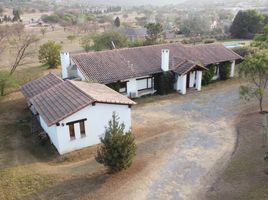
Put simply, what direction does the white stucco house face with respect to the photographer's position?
facing the viewer and to the right of the viewer

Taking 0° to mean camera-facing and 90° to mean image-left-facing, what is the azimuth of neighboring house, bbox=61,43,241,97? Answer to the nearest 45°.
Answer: approximately 315°

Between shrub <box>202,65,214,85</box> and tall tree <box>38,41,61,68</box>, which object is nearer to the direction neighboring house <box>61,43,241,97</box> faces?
the shrub

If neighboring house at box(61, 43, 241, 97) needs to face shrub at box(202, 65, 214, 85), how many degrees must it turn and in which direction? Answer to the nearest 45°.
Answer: approximately 45° to its left

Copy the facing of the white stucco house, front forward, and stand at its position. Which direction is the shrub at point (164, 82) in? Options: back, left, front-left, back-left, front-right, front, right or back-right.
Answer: left

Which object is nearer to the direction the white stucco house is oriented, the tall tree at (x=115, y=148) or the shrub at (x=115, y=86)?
the tall tree

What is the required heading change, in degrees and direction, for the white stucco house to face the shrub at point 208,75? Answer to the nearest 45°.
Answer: approximately 90° to its left

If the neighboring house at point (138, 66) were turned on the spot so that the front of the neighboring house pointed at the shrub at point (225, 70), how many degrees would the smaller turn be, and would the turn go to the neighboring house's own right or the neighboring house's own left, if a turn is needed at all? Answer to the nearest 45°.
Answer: approximately 90° to the neighboring house's own left

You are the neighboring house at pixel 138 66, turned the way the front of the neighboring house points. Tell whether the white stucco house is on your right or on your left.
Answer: on your right

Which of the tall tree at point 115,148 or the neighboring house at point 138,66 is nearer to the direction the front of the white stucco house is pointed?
the tall tree
